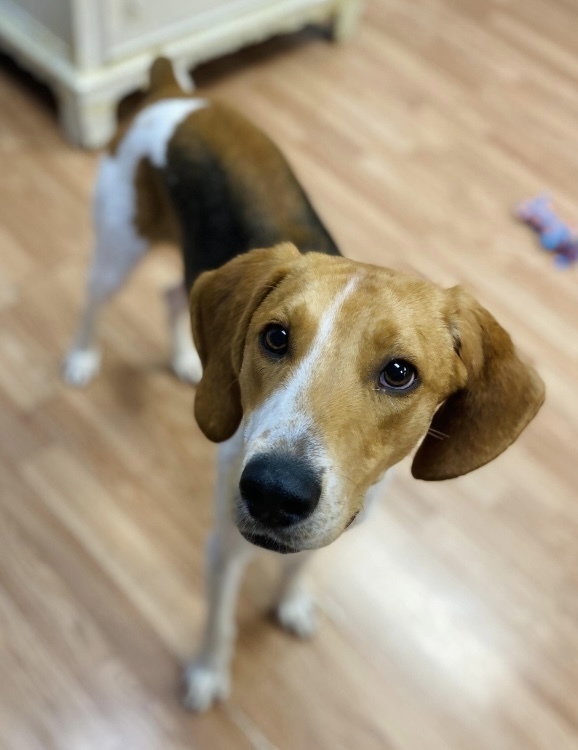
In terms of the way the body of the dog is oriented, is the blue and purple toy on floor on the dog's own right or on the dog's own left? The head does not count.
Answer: on the dog's own left

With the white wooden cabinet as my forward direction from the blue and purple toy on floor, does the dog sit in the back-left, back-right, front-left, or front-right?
front-left

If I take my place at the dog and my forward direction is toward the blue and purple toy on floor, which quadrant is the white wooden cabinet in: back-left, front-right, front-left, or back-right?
front-left

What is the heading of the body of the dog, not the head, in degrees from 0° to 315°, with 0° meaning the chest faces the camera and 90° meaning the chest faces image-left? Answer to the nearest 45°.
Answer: approximately 315°

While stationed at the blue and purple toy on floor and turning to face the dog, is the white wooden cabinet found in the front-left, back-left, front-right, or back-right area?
front-right

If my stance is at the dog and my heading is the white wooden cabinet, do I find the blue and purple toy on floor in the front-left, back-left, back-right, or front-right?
front-right

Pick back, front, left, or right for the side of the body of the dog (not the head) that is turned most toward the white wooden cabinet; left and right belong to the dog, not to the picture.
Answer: back

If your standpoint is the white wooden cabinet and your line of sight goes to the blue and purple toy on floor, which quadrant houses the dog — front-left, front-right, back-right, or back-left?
front-right
